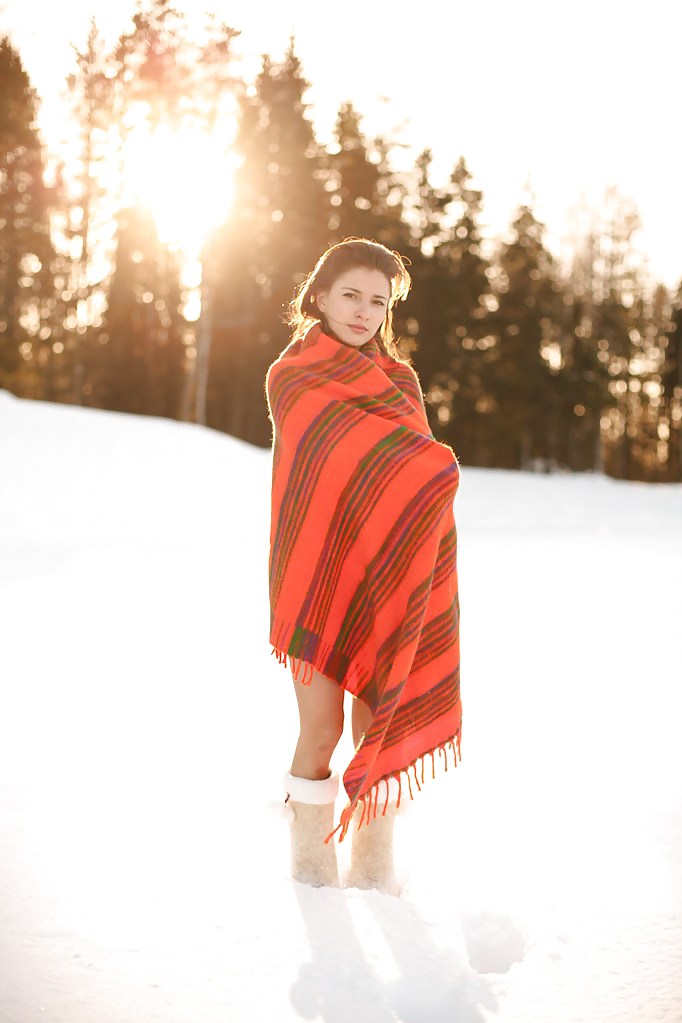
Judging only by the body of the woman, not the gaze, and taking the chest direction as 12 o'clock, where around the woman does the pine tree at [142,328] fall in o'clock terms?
The pine tree is roughly at 7 o'clock from the woman.

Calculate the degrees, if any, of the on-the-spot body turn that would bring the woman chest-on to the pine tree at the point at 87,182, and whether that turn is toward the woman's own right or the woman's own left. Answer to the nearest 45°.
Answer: approximately 135° to the woman's own left

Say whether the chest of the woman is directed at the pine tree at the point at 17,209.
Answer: no

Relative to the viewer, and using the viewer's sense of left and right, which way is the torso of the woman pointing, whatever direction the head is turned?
facing the viewer and to the right of the viewer

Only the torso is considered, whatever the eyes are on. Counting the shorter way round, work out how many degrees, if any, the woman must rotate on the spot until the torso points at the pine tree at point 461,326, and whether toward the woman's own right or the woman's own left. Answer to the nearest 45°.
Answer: approximately 135° to the woman's own left

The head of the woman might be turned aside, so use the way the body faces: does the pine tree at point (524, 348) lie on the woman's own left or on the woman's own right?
on the woman's own left

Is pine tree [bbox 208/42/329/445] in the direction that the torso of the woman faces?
no
